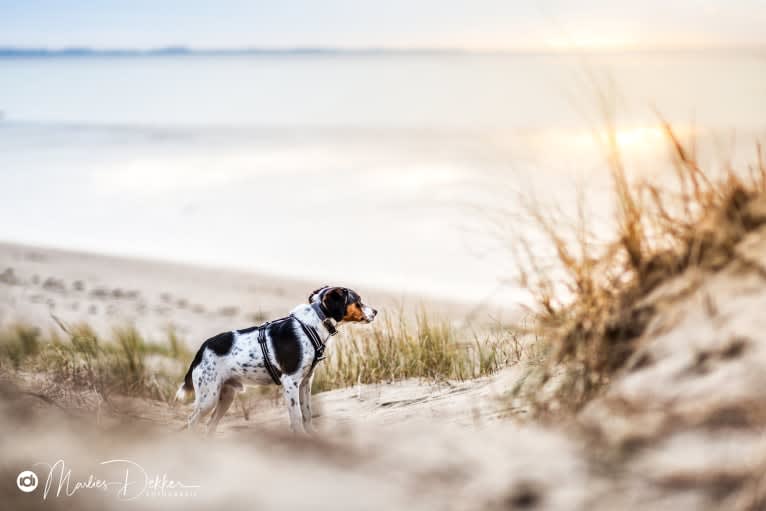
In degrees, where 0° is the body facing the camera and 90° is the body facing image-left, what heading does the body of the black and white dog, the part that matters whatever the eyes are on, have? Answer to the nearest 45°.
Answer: approximately 270°

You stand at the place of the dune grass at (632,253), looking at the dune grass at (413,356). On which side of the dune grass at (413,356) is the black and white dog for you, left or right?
left

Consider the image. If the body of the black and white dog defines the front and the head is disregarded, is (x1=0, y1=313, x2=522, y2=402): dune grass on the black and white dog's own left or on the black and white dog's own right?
on the black and white dog's own left

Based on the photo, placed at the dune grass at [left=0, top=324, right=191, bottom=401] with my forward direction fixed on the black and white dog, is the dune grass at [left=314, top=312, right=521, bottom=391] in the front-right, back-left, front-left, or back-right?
front-left

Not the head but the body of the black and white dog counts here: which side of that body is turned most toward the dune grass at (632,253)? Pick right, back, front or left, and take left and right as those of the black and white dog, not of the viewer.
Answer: front

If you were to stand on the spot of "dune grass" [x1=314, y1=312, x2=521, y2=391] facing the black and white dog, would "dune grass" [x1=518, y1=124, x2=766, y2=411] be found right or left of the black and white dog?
left

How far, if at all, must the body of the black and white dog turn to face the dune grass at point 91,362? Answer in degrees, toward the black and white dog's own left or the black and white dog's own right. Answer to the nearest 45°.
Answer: approximately 135° to the black and white dog's own left

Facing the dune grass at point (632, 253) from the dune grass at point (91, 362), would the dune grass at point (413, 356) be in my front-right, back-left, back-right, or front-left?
front-left

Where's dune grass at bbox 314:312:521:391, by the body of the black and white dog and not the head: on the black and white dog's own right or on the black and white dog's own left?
on the black and white dog's own left
